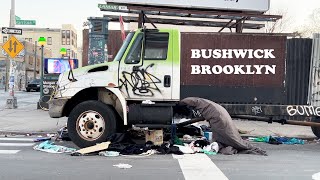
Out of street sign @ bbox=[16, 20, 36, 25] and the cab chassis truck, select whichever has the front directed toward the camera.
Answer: the street sign

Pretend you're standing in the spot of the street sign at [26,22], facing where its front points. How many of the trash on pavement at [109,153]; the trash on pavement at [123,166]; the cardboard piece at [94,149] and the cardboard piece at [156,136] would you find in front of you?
4

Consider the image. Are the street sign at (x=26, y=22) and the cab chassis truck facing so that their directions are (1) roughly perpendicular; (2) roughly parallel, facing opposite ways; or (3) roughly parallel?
roughly perpendicular

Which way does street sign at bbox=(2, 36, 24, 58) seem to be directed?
toward the camera

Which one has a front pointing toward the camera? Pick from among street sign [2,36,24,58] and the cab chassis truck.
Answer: the street sign

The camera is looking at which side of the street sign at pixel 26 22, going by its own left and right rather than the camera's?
front

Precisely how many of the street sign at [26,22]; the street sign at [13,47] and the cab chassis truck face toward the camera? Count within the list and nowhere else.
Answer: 2

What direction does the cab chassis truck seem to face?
to the viewer's left

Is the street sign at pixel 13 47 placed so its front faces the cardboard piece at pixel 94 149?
yes

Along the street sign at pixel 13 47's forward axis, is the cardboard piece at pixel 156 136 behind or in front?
in front

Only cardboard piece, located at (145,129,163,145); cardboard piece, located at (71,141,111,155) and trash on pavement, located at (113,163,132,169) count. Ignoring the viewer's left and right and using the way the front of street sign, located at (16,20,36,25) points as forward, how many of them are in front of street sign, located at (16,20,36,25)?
3

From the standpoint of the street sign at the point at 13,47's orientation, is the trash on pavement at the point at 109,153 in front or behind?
in front

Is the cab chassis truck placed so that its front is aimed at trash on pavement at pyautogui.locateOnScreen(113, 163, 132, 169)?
no

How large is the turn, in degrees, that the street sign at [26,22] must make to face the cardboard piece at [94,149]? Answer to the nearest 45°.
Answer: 0° — it already faces it

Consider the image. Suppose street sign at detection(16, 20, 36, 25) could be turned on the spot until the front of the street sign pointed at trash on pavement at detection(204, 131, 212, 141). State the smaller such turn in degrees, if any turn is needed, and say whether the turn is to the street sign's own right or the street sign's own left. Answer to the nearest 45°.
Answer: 0° — it already faces it
